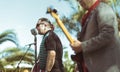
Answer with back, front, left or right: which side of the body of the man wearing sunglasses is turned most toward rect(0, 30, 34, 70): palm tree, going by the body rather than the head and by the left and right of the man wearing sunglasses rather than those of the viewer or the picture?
right

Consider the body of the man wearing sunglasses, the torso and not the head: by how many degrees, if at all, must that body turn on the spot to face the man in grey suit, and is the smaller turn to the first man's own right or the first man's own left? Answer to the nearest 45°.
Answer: approximately 90° to the first man's own left

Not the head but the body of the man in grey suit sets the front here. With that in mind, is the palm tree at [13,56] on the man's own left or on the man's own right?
on the man's own right

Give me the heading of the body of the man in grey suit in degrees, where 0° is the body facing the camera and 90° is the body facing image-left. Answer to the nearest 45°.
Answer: approximately 90°

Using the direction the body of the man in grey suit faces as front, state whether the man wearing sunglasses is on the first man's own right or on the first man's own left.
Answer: on the first man's own right

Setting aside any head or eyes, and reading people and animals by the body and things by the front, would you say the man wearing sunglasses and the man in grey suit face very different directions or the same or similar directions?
same or similar directions
